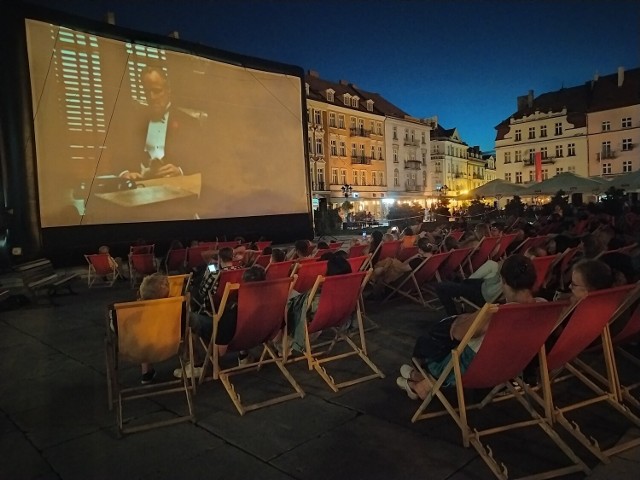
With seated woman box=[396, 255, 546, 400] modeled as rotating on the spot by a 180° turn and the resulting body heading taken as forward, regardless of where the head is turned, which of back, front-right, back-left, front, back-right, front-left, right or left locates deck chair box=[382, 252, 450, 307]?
back-left

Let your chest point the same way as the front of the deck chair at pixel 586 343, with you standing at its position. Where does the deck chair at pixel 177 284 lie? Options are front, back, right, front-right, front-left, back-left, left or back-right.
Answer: front-left

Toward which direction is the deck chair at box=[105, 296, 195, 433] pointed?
away from the camera

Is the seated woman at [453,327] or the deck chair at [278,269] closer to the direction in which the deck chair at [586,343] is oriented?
the deck chair

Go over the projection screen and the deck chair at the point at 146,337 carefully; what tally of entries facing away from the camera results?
1

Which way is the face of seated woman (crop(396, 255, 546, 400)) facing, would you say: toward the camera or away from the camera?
away from the camera

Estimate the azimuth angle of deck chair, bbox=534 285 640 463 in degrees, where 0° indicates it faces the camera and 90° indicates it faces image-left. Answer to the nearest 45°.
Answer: approximately 135°

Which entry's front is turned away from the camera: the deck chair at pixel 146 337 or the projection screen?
the deck chair

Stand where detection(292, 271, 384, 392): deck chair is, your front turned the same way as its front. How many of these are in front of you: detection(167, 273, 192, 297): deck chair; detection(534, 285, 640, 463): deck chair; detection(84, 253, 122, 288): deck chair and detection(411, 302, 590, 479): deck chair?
2

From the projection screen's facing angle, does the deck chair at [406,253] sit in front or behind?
in front

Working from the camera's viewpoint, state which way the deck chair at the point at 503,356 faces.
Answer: facing away from the viewer and to the left of the viewer

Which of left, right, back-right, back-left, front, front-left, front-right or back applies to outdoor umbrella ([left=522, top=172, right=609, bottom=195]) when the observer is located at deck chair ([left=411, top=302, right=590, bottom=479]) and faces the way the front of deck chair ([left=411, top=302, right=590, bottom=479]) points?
front-right
